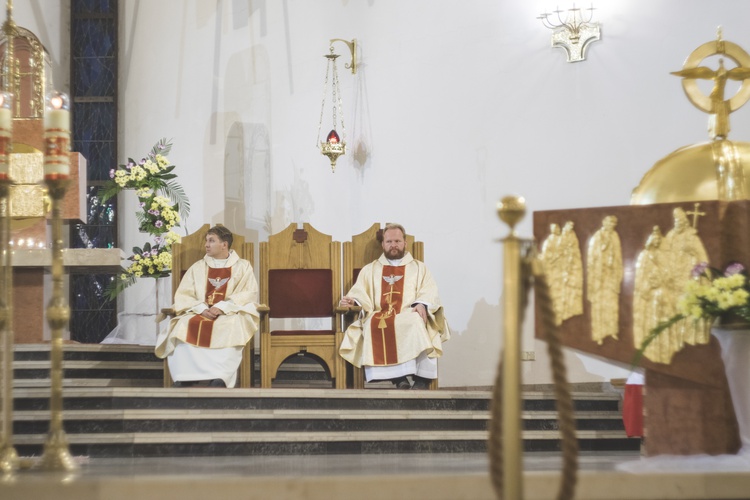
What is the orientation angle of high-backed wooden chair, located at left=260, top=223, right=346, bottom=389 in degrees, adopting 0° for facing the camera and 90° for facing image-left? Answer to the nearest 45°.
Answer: approximately 0°

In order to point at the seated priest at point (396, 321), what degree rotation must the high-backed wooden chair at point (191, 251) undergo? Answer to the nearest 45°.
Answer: approximately 45° to its left

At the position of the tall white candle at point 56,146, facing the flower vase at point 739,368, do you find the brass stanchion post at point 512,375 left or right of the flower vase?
right
